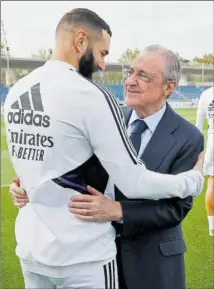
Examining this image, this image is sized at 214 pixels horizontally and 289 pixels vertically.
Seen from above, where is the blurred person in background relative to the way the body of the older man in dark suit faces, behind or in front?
behind

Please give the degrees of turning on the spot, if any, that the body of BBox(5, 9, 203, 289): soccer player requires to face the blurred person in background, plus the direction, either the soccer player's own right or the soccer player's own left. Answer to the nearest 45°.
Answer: approximately 45° to the soccer player's own left

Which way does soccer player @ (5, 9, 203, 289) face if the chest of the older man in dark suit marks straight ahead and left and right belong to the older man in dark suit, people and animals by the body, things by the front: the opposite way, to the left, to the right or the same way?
the opposite way

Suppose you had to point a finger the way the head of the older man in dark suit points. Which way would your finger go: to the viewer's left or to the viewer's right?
to the viewer's left

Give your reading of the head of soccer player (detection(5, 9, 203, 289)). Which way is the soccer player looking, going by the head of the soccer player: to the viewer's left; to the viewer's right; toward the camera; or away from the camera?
to the viewer's right

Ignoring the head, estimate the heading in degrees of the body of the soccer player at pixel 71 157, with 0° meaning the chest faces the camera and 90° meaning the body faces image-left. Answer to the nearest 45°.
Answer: approximately 225°
